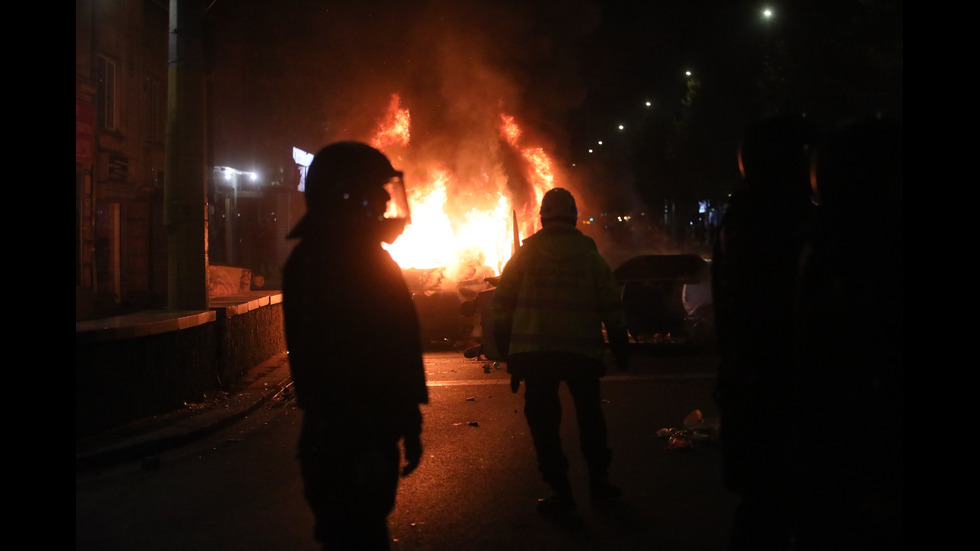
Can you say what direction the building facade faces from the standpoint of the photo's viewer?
facing the viewer and to the right of the viewer

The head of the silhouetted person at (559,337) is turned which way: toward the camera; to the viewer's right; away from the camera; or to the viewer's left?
away from the camera

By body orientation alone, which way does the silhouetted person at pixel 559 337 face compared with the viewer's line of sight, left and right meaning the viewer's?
facing away from the viewer

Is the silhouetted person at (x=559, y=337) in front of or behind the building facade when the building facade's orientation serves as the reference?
in front

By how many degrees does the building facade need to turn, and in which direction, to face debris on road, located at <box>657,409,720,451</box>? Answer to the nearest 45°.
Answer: approximately 45° to its right

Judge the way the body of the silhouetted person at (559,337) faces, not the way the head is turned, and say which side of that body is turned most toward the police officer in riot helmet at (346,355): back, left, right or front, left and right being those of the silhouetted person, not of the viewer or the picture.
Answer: back

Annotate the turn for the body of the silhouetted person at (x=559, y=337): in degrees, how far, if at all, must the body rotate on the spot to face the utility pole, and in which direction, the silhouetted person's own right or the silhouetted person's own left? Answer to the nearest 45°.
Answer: approximately 45° to the silhouetted person's own left

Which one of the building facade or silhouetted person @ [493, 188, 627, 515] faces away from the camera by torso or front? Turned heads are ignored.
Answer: the silhouetted person

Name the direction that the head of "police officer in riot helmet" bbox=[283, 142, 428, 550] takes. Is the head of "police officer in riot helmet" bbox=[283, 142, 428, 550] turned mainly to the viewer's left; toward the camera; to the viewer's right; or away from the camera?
to the viewer's right

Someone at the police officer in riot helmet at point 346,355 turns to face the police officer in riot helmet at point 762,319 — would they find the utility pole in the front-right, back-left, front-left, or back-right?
back-left

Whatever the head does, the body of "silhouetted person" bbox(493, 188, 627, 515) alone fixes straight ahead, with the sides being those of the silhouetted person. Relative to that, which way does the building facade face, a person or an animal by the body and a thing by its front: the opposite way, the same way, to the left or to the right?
to the right

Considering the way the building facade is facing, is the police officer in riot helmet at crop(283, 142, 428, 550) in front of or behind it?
in front

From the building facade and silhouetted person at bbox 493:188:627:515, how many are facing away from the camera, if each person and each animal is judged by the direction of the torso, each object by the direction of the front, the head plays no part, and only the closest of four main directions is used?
1
